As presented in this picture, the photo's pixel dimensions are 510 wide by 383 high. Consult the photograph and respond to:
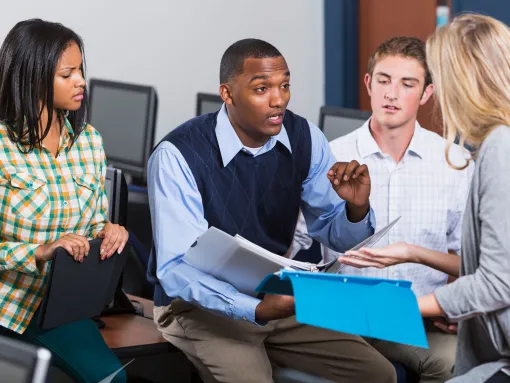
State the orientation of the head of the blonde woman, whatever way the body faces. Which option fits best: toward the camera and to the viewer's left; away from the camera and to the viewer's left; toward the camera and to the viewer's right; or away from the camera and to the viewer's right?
away from the camera and to the viewer's left

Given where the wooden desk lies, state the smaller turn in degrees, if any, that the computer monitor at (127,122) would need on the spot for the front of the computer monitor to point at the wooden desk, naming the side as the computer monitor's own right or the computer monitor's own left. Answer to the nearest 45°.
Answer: approximately 45° to the computer monitor's own left

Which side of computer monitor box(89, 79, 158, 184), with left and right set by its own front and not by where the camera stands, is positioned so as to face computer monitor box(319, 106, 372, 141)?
left

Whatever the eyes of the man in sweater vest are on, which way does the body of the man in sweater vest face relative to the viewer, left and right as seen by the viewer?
facing the viewer and to the right of the viewer

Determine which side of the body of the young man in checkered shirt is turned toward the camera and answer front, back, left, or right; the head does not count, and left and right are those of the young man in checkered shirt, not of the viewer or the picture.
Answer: front

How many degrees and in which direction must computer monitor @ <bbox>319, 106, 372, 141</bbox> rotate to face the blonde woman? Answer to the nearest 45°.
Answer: approximately 45° to its left

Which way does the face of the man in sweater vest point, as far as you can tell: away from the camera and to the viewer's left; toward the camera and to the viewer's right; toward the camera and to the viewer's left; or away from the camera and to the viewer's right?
toward the camera and to the viewer's right

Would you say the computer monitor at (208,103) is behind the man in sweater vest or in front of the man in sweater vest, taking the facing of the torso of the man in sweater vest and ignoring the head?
behind

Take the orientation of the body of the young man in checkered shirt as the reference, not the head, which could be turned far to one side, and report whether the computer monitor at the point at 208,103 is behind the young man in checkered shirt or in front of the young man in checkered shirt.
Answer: behind

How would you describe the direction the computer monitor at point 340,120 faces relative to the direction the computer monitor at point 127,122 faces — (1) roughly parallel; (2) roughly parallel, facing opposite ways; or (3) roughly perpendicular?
roughly parallel

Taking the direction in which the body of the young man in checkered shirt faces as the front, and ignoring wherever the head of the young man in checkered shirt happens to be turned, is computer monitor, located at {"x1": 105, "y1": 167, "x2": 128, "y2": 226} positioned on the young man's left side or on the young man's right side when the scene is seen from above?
on the young man's right side

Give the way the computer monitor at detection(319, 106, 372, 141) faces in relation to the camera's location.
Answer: facing the viewer and to the left of the viewer

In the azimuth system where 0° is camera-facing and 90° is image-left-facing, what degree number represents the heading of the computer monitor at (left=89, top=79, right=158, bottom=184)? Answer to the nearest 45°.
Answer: approximately 45°

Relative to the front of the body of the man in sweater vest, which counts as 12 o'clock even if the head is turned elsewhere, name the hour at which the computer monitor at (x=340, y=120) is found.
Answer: The computer monitor is roughly at 8 o'clock from the man in sweater vest.

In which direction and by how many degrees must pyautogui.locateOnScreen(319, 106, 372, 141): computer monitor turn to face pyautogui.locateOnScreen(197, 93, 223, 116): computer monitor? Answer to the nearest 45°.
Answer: approximately 90° to its right

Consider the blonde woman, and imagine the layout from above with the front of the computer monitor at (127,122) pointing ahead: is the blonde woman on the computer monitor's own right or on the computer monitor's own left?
on the computer monitor's own left

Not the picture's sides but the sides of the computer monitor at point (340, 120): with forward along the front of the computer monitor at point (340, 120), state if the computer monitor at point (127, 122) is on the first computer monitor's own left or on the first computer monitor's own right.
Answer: on the first computer monitor's own right
